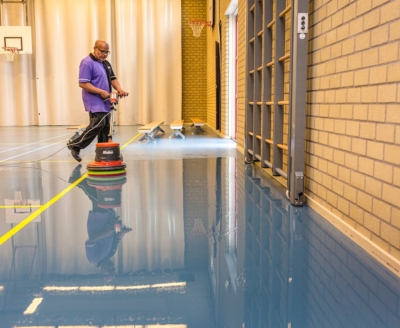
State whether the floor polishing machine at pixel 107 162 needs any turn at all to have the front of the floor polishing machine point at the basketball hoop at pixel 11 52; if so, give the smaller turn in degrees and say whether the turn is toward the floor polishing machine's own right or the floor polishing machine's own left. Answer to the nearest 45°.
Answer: approximately 180°

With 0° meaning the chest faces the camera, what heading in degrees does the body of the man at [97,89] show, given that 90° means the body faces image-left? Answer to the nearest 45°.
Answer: approximately 315°

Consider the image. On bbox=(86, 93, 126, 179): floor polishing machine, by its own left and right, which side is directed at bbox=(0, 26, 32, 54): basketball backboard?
back

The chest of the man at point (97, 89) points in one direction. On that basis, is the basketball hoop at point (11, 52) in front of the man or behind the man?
behind

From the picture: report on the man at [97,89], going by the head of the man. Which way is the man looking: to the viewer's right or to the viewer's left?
to the viewer's right
